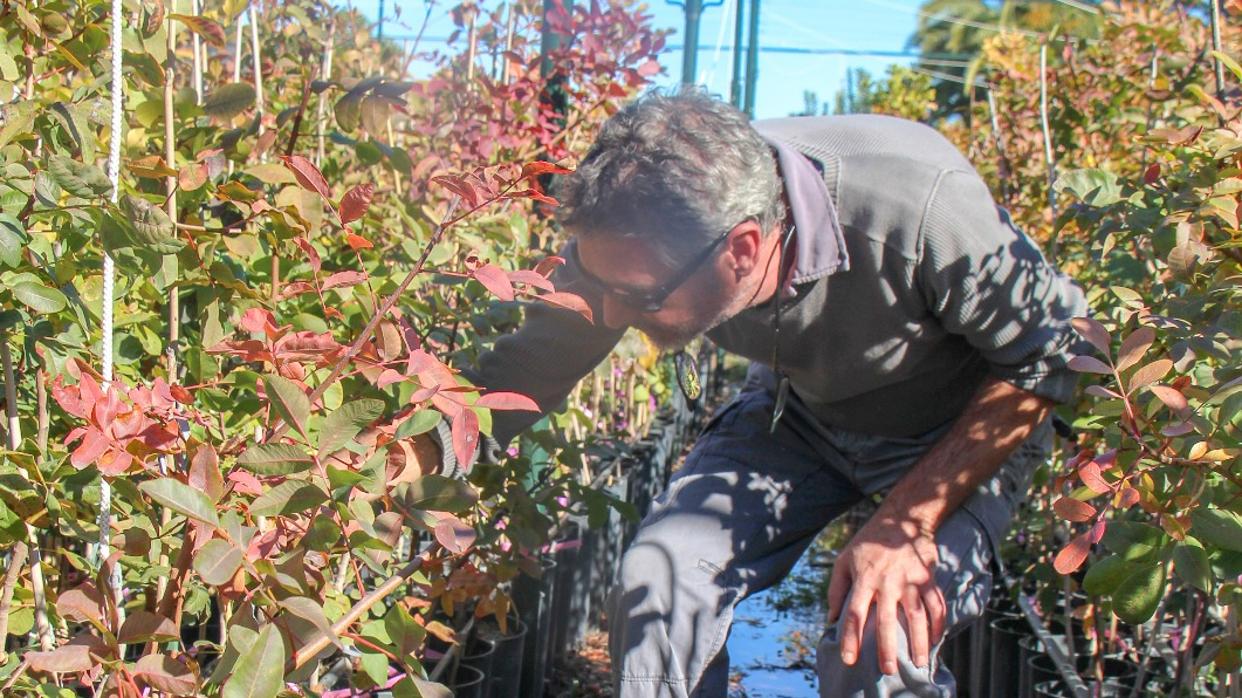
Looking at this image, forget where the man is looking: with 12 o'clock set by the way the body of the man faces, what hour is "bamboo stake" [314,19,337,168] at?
The bamboo stake is roughly at 2 o'clock from the man.

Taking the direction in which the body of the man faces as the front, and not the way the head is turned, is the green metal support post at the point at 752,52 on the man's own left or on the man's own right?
on the man's own right

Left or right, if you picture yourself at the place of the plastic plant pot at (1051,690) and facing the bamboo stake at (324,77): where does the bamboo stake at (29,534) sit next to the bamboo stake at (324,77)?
left

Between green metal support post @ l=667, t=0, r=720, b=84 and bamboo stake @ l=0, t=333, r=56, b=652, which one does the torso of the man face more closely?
the bamboo stake

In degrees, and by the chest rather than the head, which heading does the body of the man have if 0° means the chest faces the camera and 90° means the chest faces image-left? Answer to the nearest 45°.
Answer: approximately 45°

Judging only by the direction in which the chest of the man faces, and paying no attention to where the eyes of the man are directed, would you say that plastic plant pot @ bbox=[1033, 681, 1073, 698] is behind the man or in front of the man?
behind

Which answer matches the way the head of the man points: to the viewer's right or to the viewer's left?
to the viewer's left

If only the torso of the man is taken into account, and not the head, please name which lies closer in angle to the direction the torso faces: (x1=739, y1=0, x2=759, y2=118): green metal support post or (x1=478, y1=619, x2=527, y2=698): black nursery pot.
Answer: the black nursery pot
